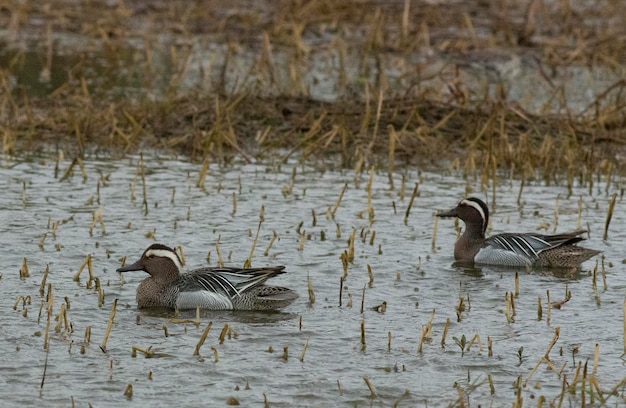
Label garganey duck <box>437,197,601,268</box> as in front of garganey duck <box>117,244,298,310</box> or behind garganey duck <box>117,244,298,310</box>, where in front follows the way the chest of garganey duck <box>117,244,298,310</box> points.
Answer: behind

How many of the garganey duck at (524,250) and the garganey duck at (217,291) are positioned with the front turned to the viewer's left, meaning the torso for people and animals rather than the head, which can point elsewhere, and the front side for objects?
2

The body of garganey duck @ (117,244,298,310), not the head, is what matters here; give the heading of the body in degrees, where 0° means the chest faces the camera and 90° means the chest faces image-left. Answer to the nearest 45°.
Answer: approximately 90°

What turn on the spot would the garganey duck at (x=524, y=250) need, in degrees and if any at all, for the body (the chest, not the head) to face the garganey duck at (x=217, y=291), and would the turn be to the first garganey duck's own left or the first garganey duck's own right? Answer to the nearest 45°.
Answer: approximately 45° to the first garganey duck's own left

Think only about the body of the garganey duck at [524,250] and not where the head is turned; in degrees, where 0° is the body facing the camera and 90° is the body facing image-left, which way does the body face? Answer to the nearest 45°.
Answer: approximately 90°
